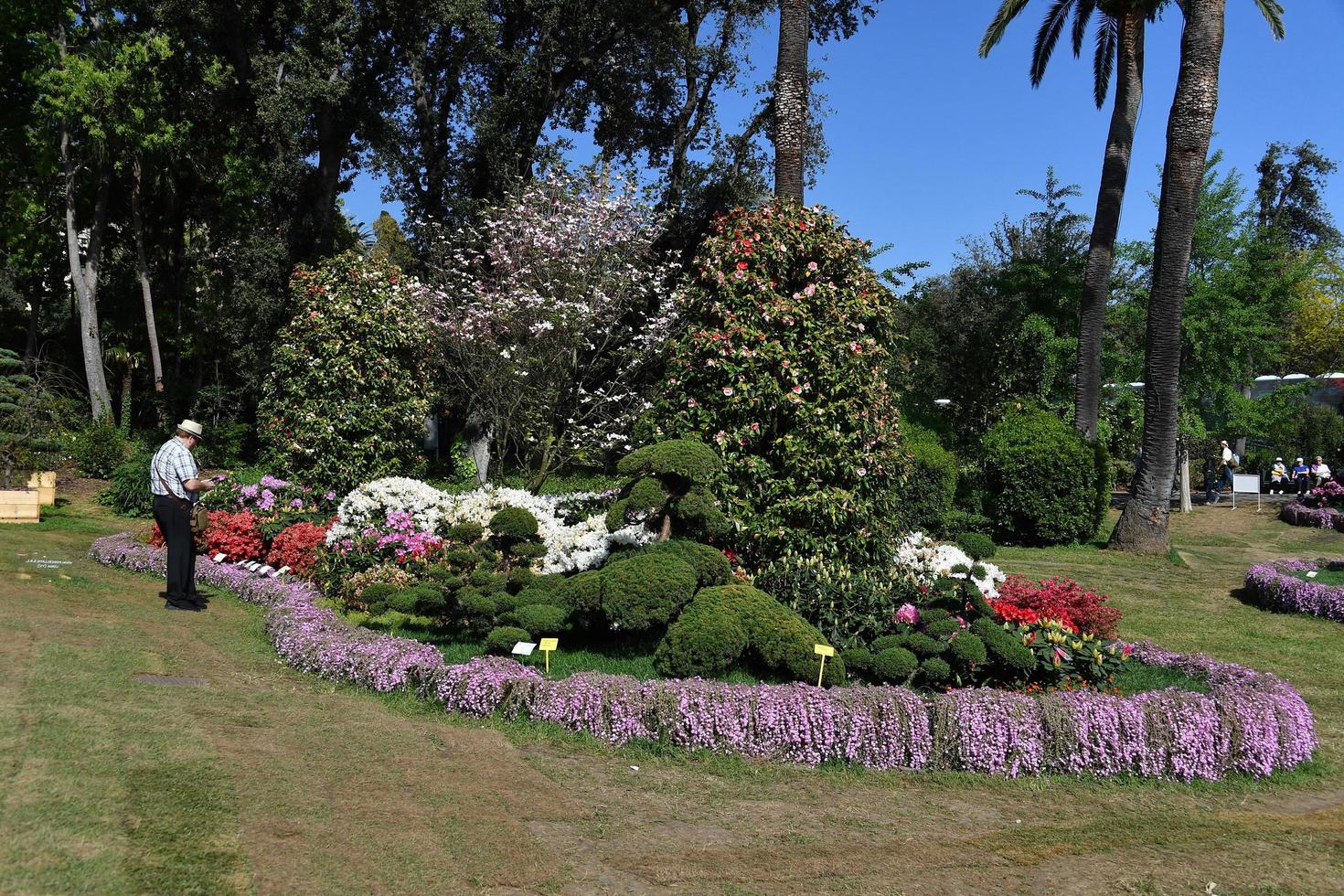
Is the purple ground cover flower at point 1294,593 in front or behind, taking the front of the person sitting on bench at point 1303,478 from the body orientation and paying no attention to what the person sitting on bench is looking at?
in front

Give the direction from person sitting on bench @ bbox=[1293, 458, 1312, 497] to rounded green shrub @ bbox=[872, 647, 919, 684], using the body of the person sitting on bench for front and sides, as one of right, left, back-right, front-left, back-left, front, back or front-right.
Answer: front

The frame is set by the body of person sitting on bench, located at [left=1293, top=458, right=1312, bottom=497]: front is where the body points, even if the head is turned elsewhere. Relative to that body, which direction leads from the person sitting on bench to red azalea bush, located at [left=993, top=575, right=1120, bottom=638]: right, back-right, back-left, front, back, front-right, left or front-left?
front

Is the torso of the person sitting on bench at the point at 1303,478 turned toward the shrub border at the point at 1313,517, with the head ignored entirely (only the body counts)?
yes

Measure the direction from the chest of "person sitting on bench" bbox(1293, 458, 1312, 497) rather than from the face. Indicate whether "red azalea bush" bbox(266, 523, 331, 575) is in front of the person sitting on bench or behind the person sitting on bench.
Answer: in front

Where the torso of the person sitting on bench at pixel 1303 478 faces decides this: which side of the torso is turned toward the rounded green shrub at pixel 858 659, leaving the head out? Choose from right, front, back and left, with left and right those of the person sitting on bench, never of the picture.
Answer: front

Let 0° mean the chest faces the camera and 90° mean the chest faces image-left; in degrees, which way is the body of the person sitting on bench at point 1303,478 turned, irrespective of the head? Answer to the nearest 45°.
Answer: approximately 0°

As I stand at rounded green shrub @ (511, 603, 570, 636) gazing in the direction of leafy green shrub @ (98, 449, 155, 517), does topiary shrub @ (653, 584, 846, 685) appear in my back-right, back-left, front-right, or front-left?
back-right

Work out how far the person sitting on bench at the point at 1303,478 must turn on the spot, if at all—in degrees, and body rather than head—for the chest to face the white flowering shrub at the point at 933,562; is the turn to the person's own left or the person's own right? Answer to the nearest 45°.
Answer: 0° — they already face it

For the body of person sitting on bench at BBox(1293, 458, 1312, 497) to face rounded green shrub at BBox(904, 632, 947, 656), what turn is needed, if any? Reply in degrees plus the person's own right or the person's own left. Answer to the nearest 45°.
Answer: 0° — they already face it

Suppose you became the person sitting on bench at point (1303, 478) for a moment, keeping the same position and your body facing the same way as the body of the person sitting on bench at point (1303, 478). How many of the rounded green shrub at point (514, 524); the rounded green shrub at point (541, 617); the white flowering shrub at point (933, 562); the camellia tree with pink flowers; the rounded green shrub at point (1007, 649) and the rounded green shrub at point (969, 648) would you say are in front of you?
6

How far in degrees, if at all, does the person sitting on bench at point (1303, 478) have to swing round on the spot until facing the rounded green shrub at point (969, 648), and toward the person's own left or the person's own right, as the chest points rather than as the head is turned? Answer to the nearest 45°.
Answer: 0° — they already face it

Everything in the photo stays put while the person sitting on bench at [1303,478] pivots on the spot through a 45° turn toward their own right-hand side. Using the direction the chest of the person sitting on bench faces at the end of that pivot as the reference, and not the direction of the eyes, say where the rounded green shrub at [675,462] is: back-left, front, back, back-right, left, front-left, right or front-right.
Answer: front-left

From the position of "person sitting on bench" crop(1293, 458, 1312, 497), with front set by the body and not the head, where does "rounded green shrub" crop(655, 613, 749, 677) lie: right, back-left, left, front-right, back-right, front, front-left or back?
front
